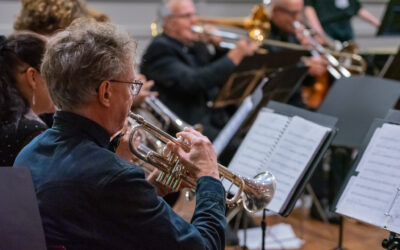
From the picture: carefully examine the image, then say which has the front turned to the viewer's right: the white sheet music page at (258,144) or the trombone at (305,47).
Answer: the trombone

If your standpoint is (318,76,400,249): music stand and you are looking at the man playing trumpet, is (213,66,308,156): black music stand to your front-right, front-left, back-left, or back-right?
front-right

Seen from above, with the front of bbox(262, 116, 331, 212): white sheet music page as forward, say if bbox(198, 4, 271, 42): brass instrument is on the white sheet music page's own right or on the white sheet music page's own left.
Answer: on the white sheet music page's own right

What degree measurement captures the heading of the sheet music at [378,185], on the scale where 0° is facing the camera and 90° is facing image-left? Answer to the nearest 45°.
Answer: approximately 45°

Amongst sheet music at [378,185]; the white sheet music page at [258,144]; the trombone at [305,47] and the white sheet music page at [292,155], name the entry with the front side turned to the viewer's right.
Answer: the trombone

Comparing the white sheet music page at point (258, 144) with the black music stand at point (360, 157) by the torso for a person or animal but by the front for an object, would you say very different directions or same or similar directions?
same or similar directions

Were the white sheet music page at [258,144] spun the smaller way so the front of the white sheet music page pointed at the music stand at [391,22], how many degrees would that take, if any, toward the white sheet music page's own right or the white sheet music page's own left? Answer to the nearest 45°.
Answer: approximately 135° to the white sheet music page's own right

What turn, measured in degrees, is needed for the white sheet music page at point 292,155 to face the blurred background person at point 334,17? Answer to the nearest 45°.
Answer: approximately 135° to its right

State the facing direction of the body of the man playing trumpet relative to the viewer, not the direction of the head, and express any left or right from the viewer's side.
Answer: facing away from the viewer and to the right of the viewer

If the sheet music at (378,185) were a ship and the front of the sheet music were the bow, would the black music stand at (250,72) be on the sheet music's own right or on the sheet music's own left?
on the sheet music's own right

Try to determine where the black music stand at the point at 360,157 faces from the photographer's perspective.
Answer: facing the viewer and to the left of the viewer

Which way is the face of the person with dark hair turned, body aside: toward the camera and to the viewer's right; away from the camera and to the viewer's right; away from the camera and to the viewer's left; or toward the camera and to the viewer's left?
away from the camera and to the viewer's right

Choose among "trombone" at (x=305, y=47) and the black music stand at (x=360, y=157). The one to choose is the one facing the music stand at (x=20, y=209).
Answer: the black music stand

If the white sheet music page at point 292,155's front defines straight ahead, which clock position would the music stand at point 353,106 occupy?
The music stand is roughly at 5 o'clock from the white sheet music page.

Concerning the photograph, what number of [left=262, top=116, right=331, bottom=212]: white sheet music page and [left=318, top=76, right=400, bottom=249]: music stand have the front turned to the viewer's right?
0

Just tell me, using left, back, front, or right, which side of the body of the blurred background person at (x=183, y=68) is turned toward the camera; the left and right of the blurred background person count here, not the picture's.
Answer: right
